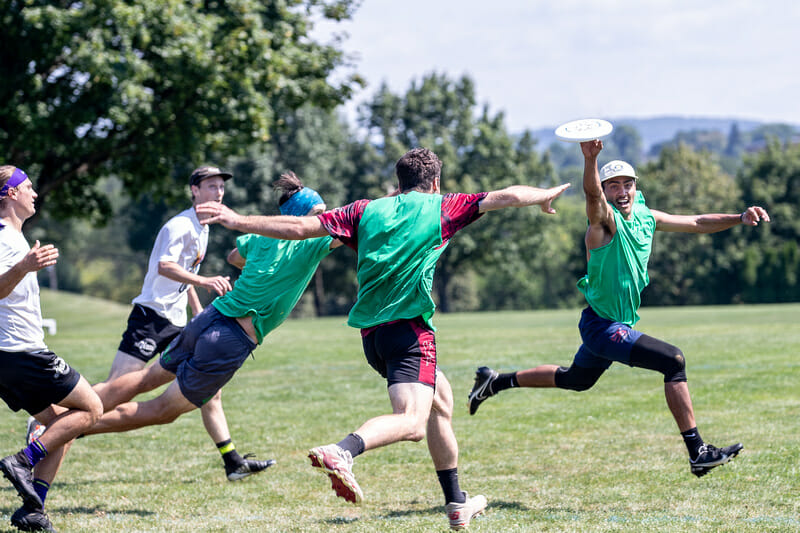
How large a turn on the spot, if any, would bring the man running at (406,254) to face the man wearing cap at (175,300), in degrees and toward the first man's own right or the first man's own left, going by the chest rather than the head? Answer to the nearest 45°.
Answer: approximately 90° to the first man's own left

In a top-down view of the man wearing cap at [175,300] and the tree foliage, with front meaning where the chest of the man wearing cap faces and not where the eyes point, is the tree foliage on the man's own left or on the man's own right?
on the man's own left

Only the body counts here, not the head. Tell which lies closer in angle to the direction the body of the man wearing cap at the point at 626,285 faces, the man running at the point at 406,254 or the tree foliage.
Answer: the man running

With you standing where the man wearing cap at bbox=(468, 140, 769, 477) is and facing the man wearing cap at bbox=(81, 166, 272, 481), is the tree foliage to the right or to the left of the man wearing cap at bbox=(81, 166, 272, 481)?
right

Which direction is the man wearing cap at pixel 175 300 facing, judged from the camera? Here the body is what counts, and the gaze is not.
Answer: to the viewer's right

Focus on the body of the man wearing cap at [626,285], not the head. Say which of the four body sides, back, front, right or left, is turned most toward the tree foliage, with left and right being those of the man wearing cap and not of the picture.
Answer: back

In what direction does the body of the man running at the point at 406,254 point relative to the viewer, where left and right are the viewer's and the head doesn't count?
facing away from the viewer and to the right of the viewer

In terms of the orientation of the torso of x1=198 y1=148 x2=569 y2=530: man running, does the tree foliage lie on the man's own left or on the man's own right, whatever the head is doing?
on the man's own left

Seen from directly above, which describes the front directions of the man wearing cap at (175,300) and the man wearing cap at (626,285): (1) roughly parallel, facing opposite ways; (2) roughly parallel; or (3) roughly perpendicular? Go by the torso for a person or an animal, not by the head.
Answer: roughly perpendicular

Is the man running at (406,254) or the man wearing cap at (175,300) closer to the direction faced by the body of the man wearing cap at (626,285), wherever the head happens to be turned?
the man running
